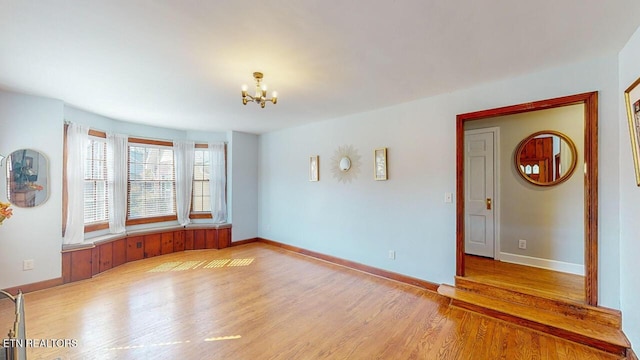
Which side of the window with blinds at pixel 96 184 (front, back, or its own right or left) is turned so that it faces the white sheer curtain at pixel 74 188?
right

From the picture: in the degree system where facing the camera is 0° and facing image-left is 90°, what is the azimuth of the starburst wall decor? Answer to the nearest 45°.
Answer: approximately 45°

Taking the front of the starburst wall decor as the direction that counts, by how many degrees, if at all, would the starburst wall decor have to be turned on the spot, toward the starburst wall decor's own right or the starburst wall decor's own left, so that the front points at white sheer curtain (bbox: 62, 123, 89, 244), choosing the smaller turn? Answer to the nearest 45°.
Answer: approximately 45° to the starburst wall decor's own right

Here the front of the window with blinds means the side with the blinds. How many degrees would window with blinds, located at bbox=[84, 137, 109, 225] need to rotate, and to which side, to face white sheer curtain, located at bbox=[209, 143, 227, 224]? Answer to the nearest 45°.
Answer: approximately 45° to its left

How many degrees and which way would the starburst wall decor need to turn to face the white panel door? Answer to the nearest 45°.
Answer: approximately 135° to its left

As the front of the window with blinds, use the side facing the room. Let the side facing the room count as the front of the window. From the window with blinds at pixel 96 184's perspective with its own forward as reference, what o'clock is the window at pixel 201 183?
The window is roughly at 10 o'clock from the window with blinds.

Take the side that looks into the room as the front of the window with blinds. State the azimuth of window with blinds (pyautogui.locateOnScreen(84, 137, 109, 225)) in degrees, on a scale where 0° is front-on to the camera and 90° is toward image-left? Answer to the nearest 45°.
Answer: approximately 315°

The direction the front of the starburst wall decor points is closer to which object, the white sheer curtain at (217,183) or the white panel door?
the white sheer curtain
